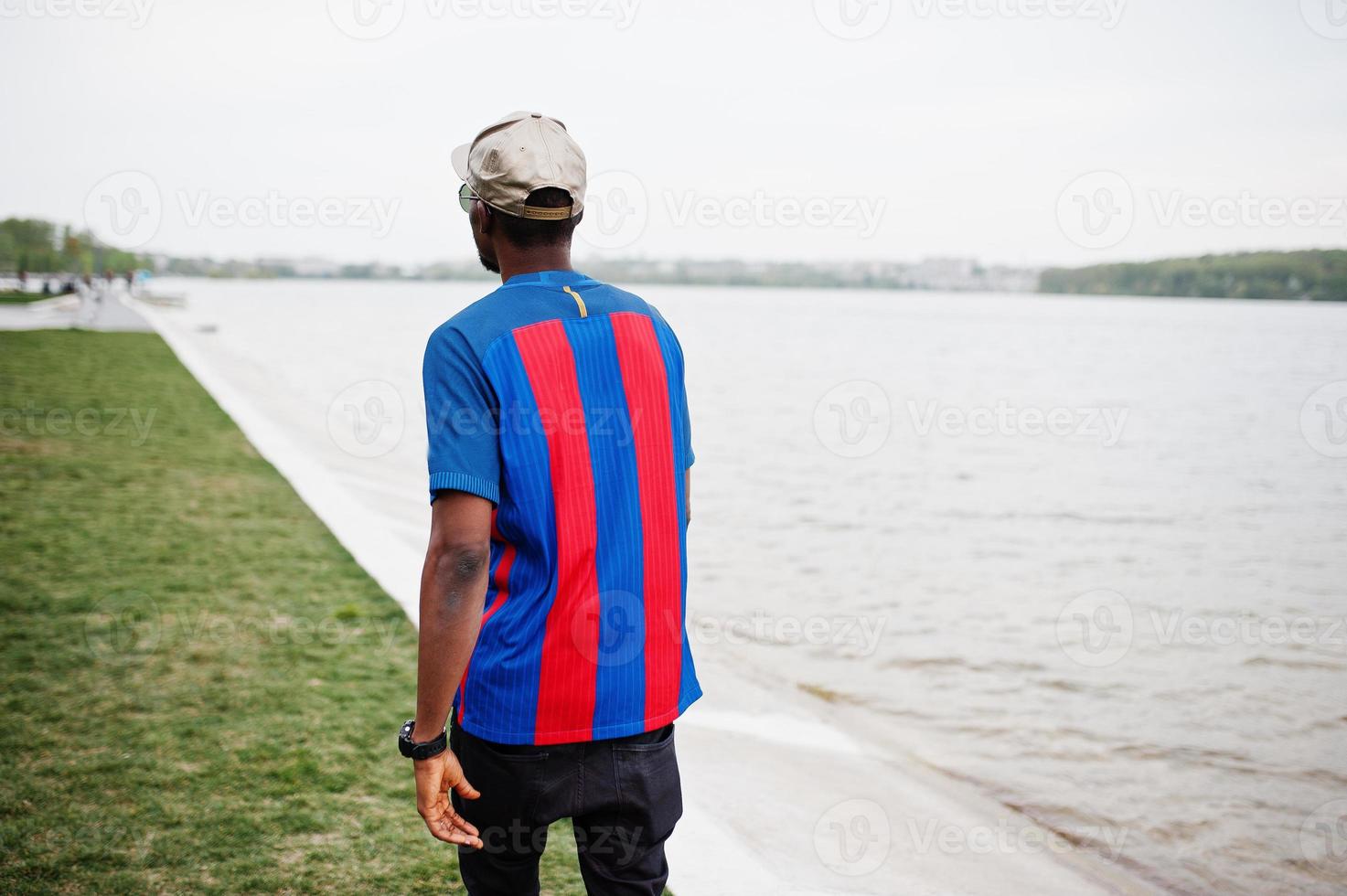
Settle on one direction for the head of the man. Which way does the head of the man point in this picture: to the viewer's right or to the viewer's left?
to the viewer's left

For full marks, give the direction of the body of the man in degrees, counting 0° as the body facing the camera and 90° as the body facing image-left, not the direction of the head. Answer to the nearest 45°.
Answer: approximately 135°
